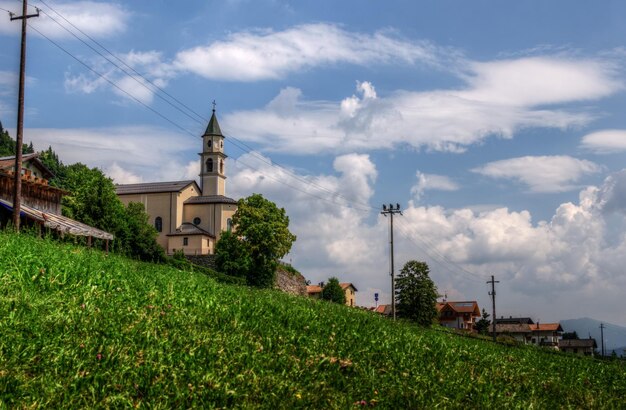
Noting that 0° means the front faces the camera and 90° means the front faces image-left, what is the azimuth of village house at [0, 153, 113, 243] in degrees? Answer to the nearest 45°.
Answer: approximately 315°
